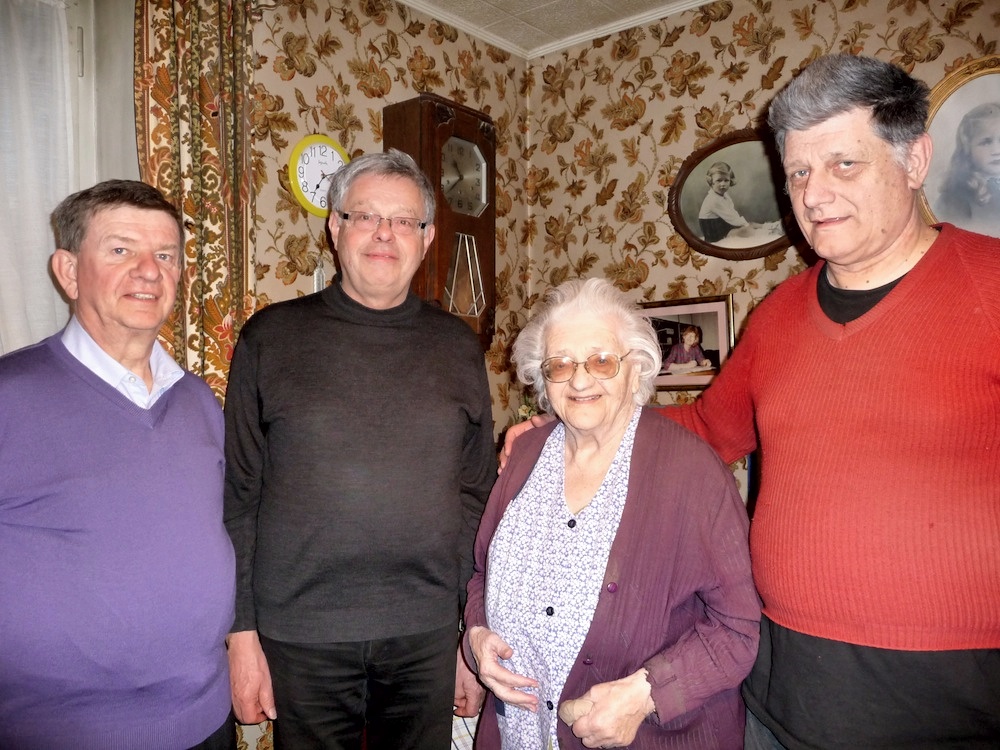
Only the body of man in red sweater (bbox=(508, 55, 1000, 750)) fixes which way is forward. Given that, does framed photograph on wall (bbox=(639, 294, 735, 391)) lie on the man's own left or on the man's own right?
on the man's own right

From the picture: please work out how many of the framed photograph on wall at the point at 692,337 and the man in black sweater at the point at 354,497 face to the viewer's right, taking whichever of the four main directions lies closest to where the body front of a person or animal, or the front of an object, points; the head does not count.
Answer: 0

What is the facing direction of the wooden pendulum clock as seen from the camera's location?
facing the viewer and to the right of the viewer

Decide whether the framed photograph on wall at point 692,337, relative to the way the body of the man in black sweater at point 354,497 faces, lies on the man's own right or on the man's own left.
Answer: on the man's own left

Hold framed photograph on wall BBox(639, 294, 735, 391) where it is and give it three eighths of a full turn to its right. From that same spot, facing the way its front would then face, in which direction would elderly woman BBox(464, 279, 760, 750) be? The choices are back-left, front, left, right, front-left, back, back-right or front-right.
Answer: back

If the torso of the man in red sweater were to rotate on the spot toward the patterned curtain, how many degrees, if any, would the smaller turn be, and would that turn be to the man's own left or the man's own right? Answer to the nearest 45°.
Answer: approximately 45° to the man's own right

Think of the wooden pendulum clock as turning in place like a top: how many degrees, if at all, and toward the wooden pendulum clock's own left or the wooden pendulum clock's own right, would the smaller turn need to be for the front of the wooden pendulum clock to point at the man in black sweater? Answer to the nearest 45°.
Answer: approximately 45° to the wooden pendulum clock's own right

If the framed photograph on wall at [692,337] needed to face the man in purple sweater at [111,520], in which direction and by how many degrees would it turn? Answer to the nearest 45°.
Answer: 0° — it already faces them

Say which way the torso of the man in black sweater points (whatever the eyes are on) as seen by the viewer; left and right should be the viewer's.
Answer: facing the viewer

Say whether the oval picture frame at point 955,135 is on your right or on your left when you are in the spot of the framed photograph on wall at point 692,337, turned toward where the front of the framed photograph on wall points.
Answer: on your left

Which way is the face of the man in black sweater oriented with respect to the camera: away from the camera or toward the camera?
toward the camera

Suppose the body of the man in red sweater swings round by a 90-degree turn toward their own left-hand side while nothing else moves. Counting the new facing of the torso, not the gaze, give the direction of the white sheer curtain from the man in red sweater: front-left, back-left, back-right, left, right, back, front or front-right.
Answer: back-right

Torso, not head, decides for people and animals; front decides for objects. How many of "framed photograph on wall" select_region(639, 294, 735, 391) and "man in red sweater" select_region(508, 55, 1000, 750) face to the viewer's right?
0

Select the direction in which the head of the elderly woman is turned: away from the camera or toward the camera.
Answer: toward the camera

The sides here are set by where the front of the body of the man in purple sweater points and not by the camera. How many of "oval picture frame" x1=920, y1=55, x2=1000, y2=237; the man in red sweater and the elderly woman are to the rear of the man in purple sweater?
0

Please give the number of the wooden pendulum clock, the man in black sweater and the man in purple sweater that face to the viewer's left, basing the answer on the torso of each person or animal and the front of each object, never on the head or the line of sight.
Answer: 0

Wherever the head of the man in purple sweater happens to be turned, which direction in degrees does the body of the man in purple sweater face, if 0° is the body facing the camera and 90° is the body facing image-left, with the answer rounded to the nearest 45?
approximately 315°
